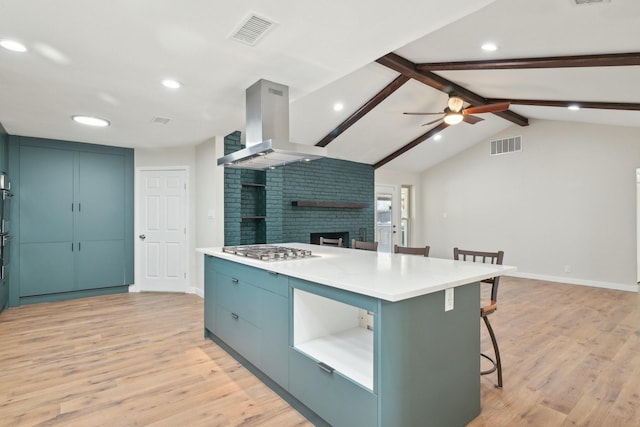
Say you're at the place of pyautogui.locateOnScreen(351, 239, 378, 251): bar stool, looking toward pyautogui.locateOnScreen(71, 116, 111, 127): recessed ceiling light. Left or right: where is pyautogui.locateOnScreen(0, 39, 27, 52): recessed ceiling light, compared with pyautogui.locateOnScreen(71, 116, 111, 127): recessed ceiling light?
left

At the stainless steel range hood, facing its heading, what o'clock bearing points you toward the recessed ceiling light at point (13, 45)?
The recessed ceiling light is roughly at 1 o'clock from the stainless steel range hood.

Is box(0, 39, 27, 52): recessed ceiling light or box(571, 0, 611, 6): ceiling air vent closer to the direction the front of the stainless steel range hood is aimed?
the recessed ceiling light

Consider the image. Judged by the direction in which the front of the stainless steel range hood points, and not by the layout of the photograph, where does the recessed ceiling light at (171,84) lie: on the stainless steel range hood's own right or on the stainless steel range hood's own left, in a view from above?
on the stainless steel range hood's own right

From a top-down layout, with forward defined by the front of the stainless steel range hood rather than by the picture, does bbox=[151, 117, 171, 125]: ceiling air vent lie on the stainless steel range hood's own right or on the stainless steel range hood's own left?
on the stainless steel range hood's own right

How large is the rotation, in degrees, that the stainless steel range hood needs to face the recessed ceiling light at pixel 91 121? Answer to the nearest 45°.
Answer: approximately 90° to its right

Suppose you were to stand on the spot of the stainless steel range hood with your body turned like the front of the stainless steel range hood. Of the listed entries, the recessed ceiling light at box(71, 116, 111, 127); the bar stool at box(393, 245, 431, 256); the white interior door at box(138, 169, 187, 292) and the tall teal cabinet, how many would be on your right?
3

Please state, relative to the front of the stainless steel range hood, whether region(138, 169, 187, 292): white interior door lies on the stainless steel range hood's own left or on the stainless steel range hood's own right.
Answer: on the stainless steel range hood's own right

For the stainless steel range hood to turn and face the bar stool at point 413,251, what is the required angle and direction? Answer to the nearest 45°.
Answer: approximately 135° to its left

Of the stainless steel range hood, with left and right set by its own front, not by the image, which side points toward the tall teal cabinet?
right

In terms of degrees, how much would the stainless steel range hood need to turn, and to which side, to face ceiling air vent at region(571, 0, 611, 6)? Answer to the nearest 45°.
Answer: approximately 90° to its left

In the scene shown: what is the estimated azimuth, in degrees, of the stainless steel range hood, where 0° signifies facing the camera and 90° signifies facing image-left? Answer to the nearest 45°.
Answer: approximately 45°
